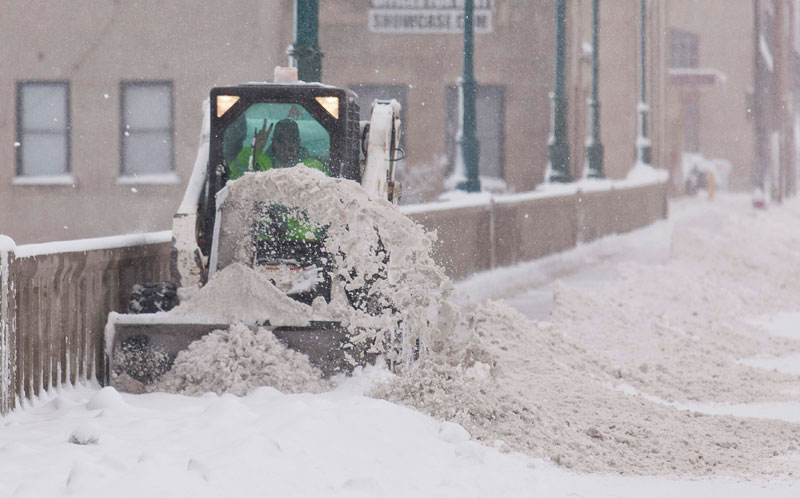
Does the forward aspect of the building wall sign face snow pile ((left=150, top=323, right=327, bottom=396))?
yes

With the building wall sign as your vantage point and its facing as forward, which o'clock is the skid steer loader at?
The skid steer loader is roughly at 12 o'clock from the building wall sign.

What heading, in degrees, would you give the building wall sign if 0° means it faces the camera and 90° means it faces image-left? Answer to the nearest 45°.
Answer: approximately 0°

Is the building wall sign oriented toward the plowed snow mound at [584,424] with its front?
yes

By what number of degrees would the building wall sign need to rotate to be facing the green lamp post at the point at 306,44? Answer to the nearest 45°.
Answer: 0° — it already faces it

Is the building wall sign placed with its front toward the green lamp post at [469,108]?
yes

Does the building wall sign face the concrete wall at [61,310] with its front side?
yes

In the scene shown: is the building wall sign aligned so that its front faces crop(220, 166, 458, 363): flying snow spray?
yes

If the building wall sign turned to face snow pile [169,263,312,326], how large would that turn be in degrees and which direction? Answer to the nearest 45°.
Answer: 0° — it already faces it
